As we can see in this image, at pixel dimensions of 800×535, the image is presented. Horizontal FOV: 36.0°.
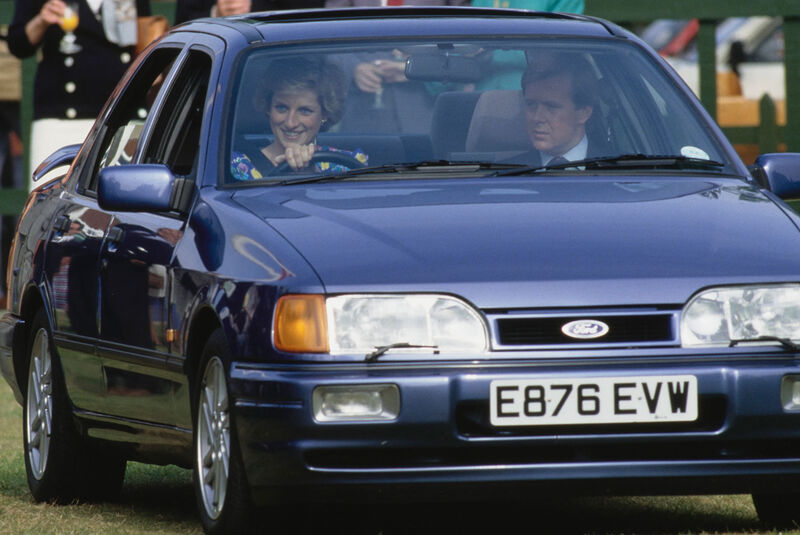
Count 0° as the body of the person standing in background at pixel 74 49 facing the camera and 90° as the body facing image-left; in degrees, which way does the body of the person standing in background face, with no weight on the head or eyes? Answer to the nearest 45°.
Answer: approximately 0°

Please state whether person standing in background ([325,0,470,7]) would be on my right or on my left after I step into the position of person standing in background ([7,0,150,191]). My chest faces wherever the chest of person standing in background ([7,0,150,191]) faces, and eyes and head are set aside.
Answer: on my left

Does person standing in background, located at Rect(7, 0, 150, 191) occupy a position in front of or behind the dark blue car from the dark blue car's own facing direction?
behind

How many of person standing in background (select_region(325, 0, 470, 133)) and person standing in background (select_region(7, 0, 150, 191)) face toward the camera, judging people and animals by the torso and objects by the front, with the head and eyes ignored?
2
